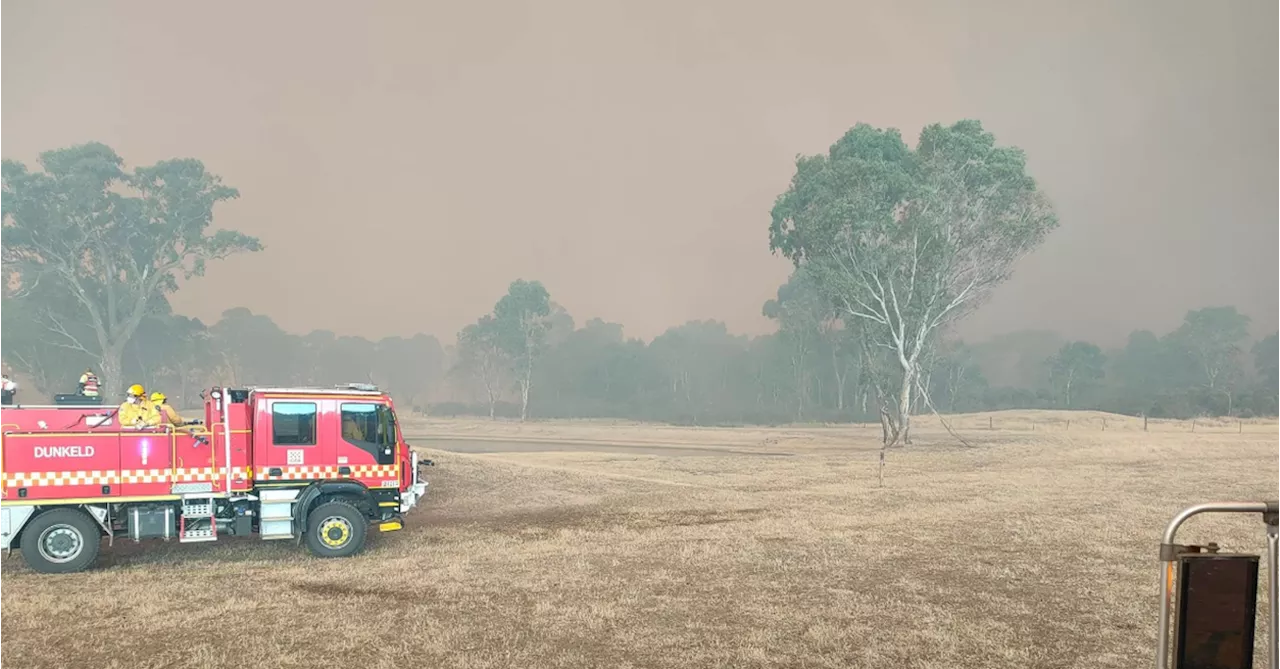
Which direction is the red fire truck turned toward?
to the viewer's right
